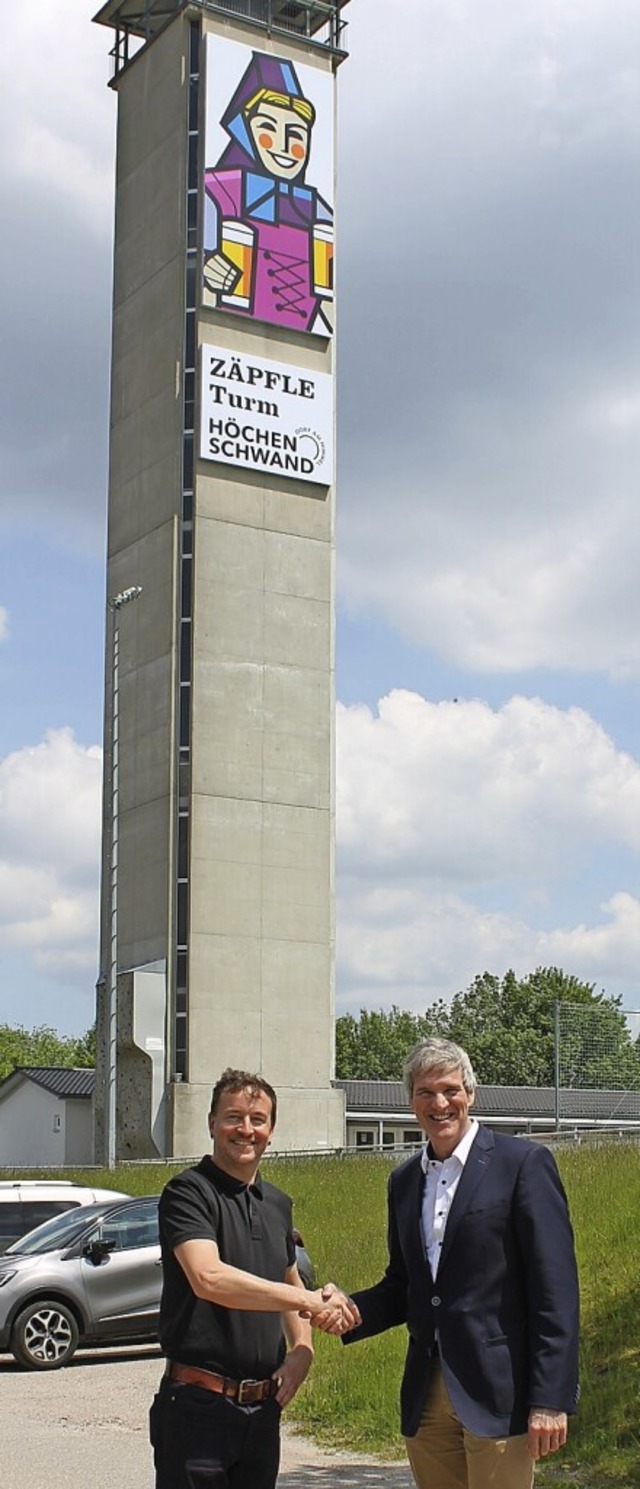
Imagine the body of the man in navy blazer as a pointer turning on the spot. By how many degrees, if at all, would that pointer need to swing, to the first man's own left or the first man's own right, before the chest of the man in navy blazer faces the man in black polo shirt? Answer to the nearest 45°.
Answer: approximately 45° to the first man's own right

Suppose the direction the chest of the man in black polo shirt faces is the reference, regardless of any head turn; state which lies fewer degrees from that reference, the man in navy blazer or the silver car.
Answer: the man in navy blazer

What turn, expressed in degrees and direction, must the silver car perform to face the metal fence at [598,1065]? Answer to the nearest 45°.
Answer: approximately 135° to its right

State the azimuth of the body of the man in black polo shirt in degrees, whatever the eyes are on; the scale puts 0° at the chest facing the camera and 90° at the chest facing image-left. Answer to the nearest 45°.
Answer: approximately 315°

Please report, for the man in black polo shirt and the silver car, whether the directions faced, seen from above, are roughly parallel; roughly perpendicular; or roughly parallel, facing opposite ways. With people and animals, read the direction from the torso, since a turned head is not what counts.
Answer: roughly perpendicular

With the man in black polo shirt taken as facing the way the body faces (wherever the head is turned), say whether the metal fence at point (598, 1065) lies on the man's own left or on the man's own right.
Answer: on the man's own left

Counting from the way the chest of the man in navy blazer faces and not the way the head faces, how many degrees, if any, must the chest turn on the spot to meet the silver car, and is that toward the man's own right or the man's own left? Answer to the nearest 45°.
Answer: approximately 135° to the man's own right

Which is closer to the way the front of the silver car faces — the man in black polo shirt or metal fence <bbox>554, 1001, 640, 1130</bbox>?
the man in black polo shirt

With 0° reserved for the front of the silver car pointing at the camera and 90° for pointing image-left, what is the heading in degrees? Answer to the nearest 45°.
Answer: approximately 45°
